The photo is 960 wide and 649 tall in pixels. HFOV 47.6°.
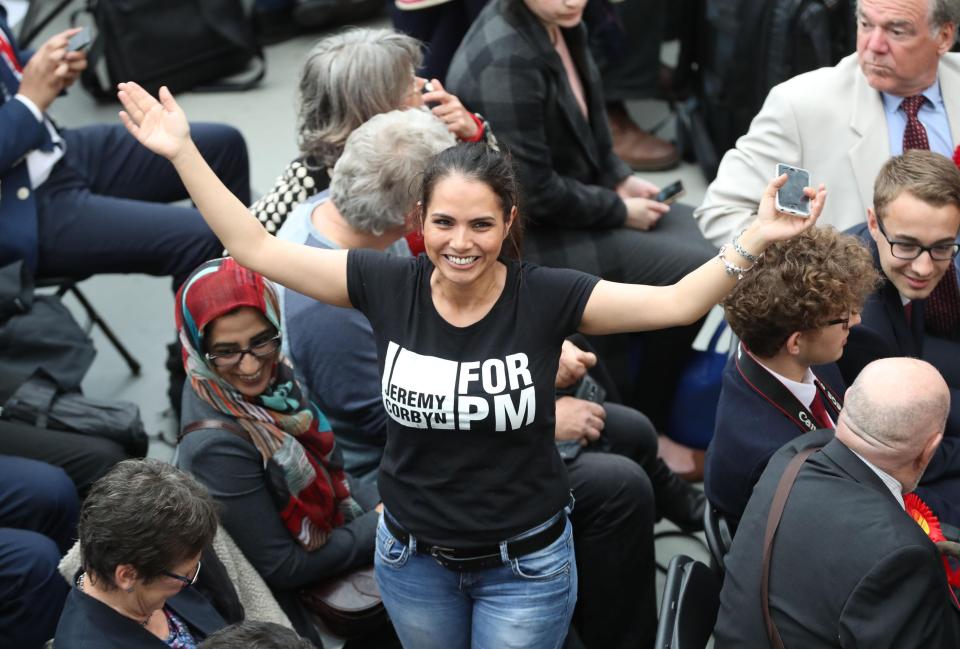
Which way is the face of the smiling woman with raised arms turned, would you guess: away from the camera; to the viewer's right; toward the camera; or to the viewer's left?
toward the camera

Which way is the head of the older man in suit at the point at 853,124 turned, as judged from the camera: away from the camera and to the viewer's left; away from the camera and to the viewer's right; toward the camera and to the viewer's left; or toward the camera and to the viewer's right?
toward the camera and to the viewer's left

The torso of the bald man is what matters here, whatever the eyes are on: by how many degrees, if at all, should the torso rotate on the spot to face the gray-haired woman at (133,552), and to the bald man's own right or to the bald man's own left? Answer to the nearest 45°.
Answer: approximately 135° to the bald man's own left

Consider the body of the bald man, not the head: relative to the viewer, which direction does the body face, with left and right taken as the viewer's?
facing away from the viewer and to the right of the viewer

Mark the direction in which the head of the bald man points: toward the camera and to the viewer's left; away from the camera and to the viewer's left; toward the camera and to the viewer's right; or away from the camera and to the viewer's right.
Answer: away from the camera and to the viewer's right

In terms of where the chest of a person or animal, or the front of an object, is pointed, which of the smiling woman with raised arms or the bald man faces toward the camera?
the smiling woman with raised arms

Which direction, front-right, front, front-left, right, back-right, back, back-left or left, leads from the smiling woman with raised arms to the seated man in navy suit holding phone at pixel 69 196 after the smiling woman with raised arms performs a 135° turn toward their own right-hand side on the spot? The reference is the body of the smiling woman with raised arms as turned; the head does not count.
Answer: front

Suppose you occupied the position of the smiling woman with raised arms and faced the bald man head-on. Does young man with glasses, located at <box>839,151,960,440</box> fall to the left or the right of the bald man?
left

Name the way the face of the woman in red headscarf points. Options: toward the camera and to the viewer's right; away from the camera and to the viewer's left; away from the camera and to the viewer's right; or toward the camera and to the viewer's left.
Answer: toward the camera and to the viewer's right

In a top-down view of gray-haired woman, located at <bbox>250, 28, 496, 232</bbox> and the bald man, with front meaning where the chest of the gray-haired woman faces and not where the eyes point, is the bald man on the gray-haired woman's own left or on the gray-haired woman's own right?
on the gray-haired woman's own right

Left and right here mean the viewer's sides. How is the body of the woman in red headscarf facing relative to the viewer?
facing the viewer and to the right of the viewer

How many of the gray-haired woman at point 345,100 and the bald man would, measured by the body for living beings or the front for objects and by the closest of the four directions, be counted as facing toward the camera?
0

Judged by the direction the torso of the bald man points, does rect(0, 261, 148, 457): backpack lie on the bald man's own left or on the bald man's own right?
on the bald man's own left

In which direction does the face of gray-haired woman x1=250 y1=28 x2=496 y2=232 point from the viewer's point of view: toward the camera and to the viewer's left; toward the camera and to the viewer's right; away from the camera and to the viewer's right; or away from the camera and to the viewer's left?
away from the camera and to the viewer's right

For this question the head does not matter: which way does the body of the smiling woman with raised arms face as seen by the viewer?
toward the camera
